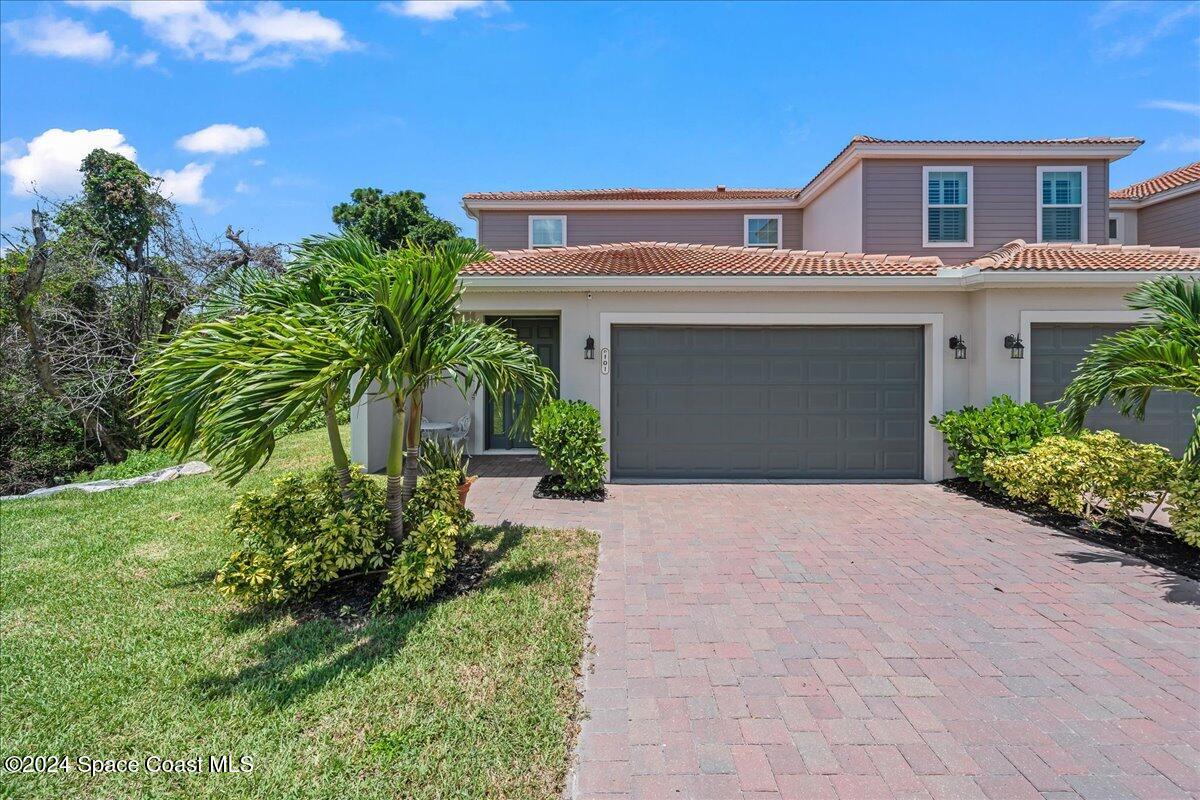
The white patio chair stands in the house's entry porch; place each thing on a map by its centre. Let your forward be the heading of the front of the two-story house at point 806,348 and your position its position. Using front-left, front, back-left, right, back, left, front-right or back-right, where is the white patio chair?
right

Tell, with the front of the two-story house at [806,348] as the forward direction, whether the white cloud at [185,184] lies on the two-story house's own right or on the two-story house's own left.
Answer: on the two-story house's own right

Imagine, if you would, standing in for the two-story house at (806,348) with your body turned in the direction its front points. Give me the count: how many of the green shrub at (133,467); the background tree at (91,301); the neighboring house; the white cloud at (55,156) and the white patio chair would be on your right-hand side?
4

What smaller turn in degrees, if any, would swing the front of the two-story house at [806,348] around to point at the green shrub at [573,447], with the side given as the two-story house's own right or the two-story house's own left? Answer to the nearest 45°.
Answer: approximately 45° to the two-story house's own right

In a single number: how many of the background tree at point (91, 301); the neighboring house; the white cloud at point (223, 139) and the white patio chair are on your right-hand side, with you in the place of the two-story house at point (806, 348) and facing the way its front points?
3

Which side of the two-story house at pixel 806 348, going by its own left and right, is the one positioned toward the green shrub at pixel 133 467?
right

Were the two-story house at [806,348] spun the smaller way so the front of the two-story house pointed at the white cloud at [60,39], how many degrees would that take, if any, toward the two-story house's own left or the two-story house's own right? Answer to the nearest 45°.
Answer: approximately 90° to the two-story house's own right

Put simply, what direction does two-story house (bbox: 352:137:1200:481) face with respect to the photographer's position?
facing the viewer
